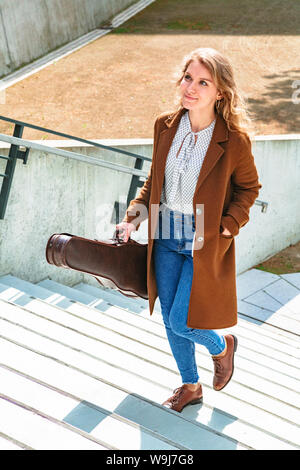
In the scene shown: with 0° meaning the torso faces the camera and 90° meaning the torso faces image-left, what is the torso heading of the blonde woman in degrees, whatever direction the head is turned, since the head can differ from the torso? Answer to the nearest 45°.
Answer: approximately 45°

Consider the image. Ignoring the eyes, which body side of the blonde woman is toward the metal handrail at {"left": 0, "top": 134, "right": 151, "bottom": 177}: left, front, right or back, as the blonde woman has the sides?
right
